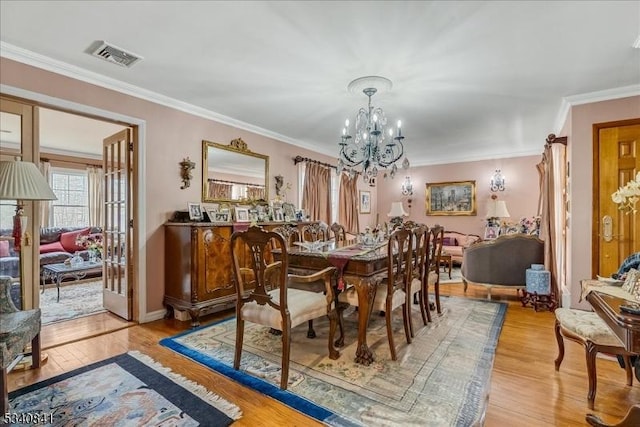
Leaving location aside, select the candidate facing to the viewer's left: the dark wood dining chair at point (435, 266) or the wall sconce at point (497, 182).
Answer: the dark wood dining chair

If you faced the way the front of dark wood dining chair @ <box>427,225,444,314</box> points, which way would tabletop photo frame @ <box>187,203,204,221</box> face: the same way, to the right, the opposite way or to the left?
the opposite way

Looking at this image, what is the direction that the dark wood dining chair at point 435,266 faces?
to the viewer's left

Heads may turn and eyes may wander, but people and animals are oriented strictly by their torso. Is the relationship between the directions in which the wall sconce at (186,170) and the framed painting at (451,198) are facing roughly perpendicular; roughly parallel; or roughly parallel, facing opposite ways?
roughly perpendicular

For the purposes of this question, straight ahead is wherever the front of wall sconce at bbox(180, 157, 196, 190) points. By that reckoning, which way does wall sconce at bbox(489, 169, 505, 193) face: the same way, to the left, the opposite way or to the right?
to the right

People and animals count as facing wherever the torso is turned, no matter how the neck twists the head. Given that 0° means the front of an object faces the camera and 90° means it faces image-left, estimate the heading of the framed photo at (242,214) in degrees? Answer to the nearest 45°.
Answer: approximately 315°

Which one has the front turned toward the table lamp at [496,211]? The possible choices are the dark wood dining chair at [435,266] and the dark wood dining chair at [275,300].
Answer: the dark wood dining chair at [275,300]

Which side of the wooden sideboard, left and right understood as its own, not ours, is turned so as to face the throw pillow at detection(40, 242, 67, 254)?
back

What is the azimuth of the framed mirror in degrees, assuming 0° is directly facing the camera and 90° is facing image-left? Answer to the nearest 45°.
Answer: approximately 315°

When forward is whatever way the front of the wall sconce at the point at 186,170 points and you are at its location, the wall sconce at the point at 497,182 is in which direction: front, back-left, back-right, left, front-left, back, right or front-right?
front-left

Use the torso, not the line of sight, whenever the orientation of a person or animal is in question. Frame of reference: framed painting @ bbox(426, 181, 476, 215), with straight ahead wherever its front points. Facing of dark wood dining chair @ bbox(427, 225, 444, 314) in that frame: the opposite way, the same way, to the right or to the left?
to the right

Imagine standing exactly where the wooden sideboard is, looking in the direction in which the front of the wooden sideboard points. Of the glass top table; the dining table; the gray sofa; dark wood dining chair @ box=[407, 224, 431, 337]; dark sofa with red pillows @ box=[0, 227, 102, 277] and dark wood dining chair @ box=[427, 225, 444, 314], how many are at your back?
2

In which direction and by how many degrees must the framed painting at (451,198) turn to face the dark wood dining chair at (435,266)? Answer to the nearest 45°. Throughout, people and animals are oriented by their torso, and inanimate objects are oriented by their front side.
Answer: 0° — it already faces it

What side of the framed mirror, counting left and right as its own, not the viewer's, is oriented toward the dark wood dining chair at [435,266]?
front

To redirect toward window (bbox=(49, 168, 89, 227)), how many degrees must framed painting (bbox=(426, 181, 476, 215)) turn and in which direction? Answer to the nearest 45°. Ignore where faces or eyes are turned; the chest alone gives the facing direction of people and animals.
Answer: approximately 45° to its right
